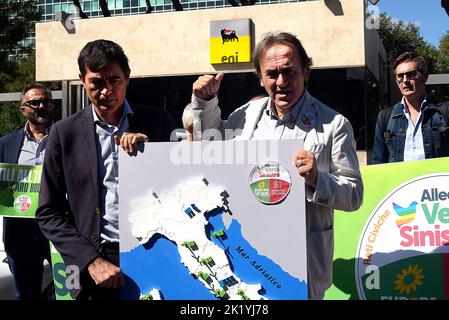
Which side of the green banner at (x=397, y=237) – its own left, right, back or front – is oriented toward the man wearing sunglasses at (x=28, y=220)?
right

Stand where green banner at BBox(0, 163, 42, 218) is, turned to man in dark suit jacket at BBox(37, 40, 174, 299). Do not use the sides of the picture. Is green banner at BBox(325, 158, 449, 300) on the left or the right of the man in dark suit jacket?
left

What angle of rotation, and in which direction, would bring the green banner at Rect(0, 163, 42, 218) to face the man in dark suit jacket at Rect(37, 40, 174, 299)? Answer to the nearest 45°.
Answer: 0° — it already faces them

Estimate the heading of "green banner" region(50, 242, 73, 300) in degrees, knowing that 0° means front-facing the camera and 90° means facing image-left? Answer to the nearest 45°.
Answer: approximately 0°
